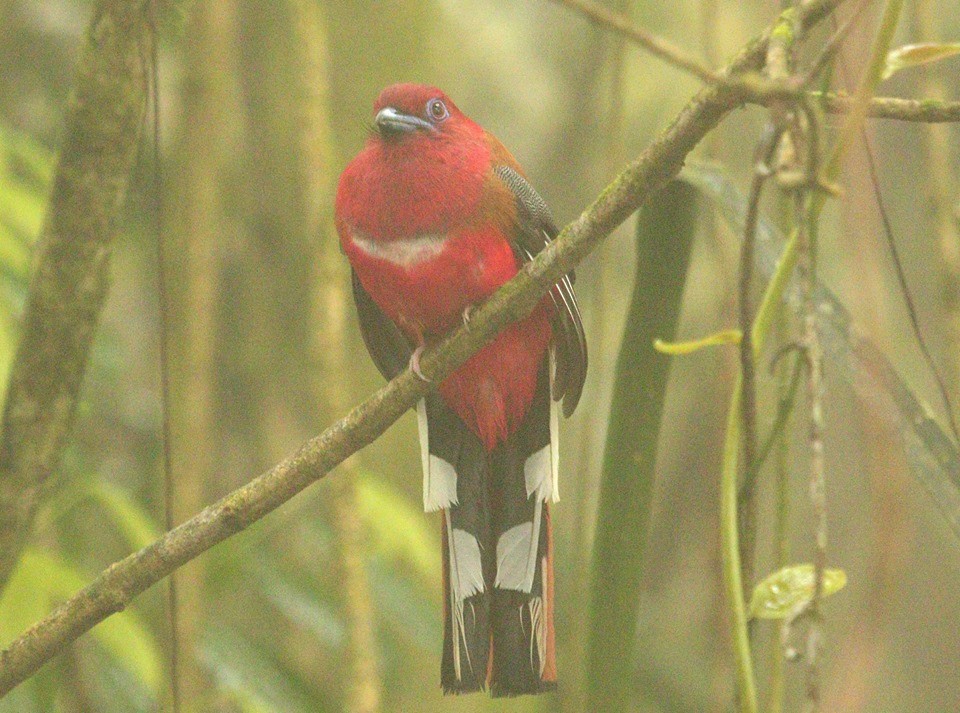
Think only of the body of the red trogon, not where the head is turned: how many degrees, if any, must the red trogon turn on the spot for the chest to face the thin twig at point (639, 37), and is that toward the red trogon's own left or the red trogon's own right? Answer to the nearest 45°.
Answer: approximately 45° to the red trogon's own left

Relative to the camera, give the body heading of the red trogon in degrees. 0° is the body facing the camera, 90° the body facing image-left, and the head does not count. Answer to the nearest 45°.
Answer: approximately 45°

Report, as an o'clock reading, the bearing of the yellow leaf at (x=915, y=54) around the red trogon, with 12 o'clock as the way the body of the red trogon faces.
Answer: The yellow leaf is roughly at 9 o'clock from the red trogon.

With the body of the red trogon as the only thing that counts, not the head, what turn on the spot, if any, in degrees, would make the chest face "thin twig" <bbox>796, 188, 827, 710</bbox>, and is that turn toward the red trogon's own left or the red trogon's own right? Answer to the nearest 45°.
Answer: approximately 90° to the red trogon's own left

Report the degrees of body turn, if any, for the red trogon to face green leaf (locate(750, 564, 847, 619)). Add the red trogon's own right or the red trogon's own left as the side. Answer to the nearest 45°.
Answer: approximately 90° to the red trogon's own left

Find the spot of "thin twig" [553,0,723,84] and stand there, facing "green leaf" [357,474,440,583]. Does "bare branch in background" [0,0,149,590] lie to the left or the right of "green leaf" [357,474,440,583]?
left
